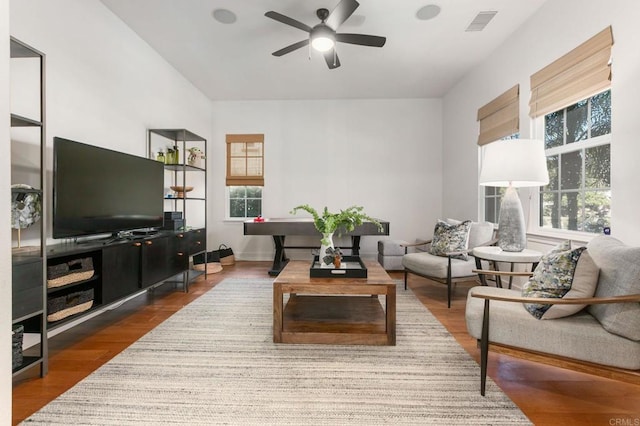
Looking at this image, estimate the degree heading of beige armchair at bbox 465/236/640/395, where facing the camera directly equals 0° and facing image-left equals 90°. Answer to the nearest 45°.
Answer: approximately 90°

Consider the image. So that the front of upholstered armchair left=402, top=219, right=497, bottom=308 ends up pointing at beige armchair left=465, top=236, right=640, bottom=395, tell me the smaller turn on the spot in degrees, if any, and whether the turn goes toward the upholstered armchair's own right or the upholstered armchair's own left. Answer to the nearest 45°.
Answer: approximately 45° to the upholstered armchair's own left

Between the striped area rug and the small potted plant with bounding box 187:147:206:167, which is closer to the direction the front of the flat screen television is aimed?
the striped area rug

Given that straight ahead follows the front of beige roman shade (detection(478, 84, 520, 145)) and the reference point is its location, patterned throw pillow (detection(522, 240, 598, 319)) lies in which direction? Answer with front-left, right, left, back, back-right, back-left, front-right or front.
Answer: front-left

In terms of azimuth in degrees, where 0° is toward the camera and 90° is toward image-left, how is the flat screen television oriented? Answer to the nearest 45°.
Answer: approximately 315°

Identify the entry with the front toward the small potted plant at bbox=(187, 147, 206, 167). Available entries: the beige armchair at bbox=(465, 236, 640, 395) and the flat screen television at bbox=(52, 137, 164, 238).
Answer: the beige armchair

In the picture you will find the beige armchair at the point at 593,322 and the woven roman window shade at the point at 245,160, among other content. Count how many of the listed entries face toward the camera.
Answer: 1

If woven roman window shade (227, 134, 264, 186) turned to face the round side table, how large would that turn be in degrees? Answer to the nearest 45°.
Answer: approximately 45° to its left
